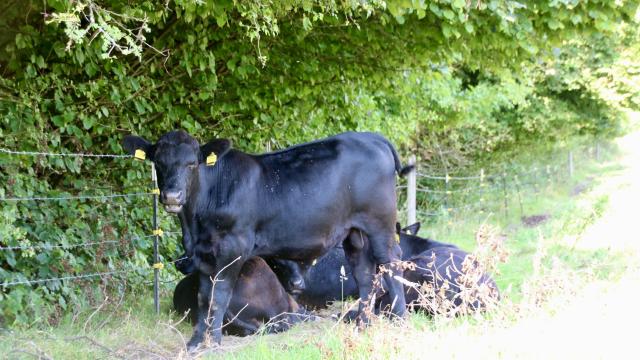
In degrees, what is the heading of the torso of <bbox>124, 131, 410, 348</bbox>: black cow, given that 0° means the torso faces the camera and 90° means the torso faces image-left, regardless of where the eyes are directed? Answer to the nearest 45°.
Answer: approximately 45°

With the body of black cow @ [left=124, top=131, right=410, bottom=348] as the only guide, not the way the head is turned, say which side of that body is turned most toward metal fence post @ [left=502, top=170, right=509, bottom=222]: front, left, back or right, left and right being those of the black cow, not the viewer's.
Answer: back

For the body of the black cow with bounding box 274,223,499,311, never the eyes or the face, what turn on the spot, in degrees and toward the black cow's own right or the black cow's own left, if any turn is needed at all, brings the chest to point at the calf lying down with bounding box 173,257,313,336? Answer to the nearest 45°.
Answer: approximately 45° to the black cow's own left

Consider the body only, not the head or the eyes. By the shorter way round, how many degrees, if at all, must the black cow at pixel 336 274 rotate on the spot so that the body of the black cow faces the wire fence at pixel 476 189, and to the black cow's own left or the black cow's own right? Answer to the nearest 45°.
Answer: approximately 90° to the black cow's own right

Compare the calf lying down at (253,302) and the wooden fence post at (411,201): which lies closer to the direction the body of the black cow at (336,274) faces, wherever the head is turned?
the calf lying down

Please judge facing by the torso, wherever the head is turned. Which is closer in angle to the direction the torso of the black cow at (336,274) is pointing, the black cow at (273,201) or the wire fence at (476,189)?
the black cow

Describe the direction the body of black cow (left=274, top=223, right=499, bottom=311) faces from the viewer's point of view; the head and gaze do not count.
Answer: to the viewer's left
